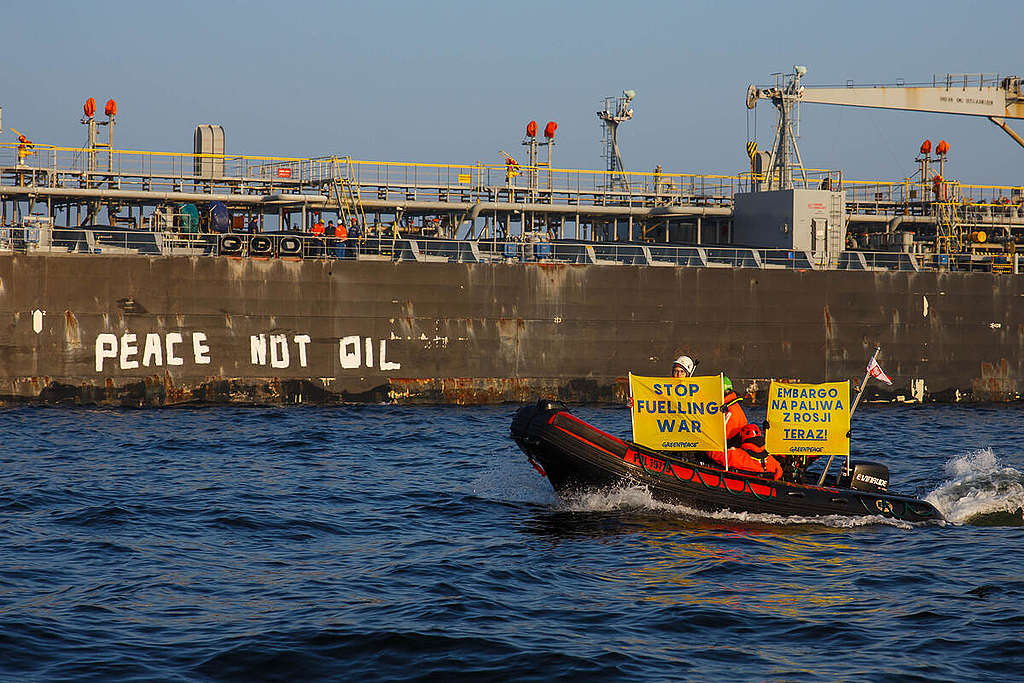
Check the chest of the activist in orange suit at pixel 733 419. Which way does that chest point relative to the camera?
to the viewer's left

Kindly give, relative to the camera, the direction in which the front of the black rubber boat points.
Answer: facing to the left of the viewer
